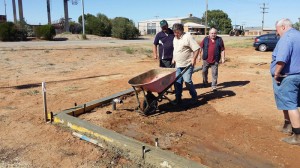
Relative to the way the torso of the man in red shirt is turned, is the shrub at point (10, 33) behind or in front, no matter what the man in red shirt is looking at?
behind

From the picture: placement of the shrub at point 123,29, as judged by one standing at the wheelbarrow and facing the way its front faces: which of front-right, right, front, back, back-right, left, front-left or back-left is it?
back-right

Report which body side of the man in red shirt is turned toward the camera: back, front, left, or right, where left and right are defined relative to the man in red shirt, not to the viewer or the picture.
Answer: front

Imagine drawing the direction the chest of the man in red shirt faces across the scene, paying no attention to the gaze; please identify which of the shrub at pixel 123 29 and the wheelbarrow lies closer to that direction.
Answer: the wheelbarrow

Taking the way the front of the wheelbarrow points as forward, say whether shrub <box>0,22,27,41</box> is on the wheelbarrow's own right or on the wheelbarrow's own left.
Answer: on the wheelbarrow's own right

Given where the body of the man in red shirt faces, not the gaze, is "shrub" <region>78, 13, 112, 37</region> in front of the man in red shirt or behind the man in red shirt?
behind

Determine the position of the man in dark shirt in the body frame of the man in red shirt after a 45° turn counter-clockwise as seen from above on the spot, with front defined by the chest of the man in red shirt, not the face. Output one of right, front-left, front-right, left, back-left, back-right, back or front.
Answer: right

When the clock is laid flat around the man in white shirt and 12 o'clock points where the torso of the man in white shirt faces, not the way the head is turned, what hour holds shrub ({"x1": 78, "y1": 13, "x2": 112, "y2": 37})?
The shrub is roughly at 4 o'clock from the man in white shirt.

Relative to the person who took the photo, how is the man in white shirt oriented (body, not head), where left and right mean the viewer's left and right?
facing the viewer and to the left of the viewer
